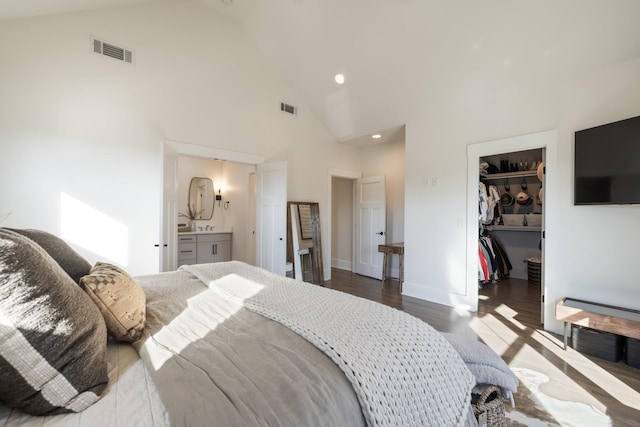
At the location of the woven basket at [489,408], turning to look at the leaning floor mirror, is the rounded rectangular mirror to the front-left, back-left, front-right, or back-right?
front-left

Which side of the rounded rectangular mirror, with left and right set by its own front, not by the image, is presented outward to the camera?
front

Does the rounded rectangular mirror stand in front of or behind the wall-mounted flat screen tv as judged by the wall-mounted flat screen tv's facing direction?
in front

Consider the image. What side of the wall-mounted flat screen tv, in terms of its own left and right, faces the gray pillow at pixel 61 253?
front

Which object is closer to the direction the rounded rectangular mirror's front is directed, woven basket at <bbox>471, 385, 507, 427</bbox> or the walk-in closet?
the woven basket

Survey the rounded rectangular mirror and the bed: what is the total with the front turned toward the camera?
1

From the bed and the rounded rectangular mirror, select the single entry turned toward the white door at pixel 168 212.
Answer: the rounded rectangular mirror

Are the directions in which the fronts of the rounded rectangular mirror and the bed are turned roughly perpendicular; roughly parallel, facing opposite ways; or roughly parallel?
roughly perpendicular

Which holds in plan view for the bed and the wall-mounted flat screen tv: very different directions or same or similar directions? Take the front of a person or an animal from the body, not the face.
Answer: very different directions

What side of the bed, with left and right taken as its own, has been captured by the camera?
right

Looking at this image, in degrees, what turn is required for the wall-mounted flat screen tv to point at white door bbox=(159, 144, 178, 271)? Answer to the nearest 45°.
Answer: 0° — it already faces it

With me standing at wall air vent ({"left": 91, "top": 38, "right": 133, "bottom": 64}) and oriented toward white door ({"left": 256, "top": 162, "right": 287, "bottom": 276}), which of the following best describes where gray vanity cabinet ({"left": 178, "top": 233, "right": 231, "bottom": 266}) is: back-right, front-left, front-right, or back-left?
front-left
